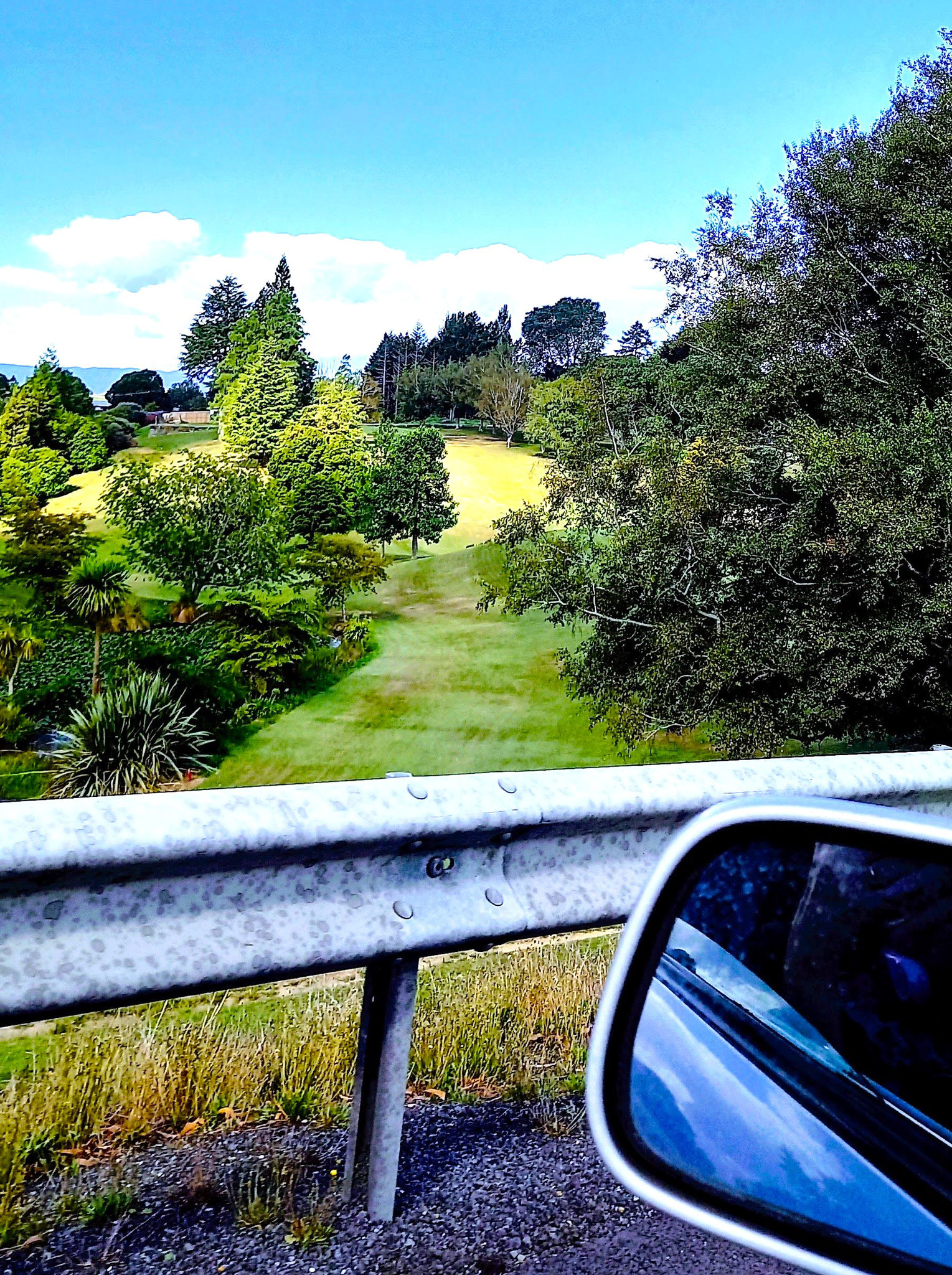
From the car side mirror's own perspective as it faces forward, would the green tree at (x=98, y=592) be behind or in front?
behind

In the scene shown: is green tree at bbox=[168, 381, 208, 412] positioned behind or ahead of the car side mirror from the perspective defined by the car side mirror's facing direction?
behind

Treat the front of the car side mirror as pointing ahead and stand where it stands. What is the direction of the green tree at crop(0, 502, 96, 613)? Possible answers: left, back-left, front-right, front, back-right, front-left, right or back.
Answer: back-right

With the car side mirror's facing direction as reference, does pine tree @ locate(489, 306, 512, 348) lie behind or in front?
behind

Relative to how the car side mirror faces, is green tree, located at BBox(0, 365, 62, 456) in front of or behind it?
behind

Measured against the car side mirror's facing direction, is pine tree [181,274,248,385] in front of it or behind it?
behind

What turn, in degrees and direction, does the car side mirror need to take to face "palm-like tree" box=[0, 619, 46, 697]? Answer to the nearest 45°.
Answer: approximately 135° to its right

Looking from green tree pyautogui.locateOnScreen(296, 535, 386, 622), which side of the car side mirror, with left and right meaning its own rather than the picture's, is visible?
back

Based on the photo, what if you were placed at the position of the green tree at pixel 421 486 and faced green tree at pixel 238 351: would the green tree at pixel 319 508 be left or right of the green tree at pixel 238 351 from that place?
left

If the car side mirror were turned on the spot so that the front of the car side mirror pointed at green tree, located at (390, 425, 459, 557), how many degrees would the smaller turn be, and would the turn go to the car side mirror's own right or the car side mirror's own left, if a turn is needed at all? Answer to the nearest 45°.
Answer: approximately 180°

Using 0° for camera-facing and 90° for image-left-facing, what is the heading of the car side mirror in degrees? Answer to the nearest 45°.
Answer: approximately 0°
